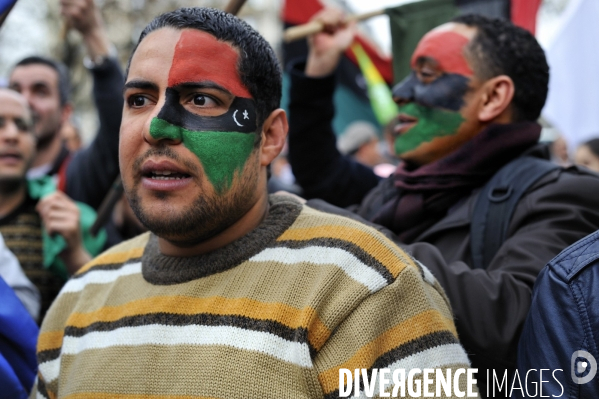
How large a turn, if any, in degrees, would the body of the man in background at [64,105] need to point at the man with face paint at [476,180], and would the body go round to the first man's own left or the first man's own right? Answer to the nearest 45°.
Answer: approximately 90° to the first man's own left

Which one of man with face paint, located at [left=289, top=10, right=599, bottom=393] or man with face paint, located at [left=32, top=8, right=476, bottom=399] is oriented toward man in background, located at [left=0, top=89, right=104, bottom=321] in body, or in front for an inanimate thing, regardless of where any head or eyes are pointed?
man with face paint, located at [left=289, top=10, right=599, bottom=393]

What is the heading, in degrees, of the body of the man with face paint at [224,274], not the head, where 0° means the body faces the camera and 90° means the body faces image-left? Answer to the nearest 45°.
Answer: approximately 45°

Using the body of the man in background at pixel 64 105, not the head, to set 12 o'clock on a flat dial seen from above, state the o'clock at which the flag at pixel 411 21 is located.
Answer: The flag is roughly at 8 o'clock from the man in background.

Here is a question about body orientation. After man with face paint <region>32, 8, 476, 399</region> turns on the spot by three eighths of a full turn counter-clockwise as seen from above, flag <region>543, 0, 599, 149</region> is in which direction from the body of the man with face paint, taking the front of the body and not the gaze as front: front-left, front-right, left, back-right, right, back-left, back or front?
front-left

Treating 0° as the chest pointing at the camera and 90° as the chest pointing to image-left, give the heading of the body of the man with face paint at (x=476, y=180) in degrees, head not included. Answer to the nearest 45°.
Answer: approximately 90°
